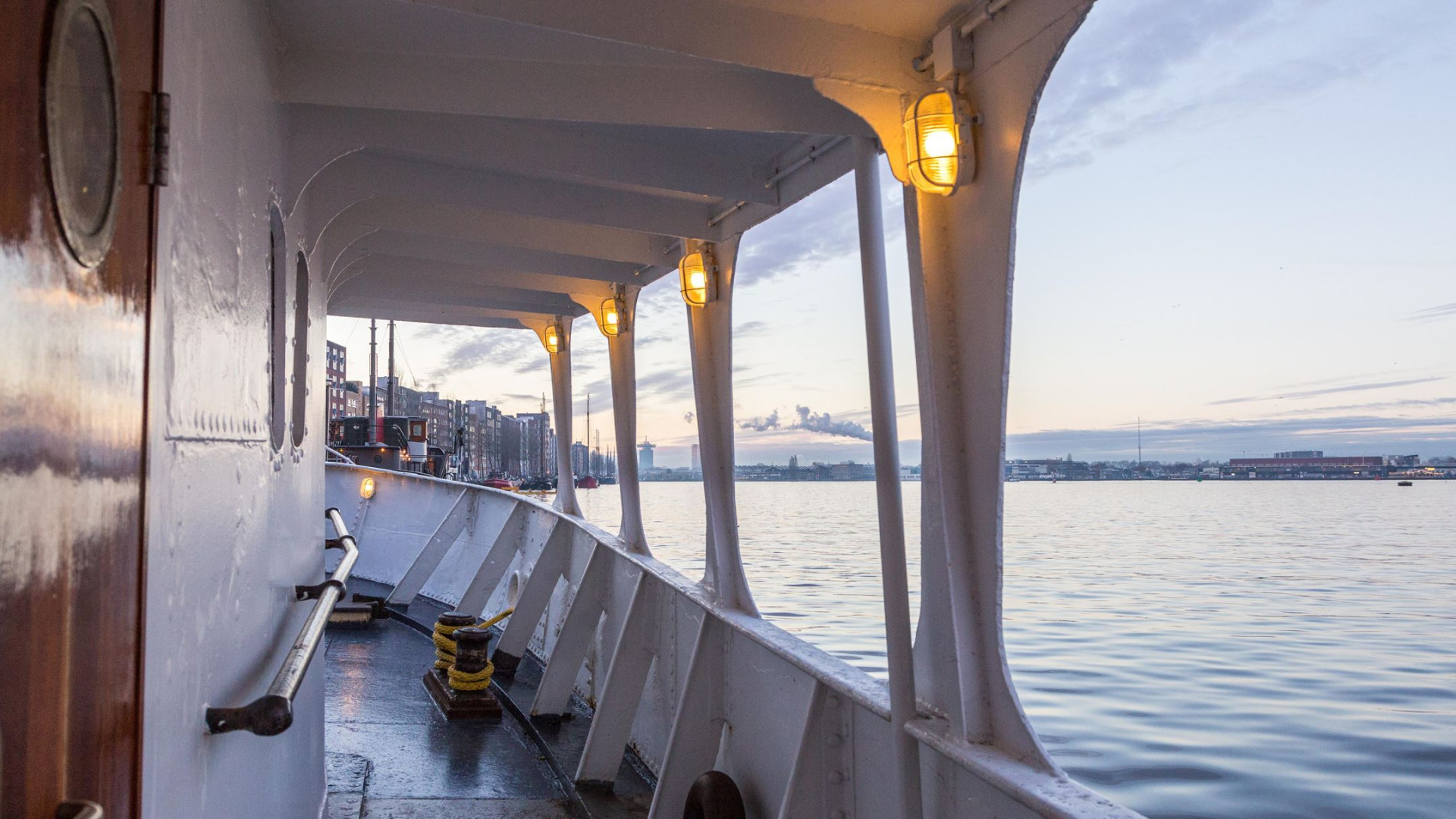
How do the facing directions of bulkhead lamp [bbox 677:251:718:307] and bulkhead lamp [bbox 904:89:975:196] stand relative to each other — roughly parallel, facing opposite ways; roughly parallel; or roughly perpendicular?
roughly parallel

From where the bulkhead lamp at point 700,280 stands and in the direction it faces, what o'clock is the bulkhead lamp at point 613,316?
the bulkhead lamp at point 613,316 is roughly at 4 o'clock from the bulkhead lamp at point 700,280.

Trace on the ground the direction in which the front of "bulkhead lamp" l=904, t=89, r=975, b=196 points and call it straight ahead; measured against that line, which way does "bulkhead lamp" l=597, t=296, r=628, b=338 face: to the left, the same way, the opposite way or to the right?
the same way

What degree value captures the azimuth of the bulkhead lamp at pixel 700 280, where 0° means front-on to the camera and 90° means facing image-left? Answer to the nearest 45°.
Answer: approximately 45°

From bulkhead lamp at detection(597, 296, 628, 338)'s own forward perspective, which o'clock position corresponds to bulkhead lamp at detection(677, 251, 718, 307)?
bulkhead lamp at detection(677, 251, 718, 307) is roughly at 10 o'clock from bulkhead lamp at detection(597, 296, 628, 338).

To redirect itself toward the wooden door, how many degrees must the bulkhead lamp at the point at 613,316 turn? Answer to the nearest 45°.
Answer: approximately 45° to its left

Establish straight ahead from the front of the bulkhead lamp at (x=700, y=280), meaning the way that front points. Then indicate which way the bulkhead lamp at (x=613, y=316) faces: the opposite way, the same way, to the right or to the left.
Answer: the same way

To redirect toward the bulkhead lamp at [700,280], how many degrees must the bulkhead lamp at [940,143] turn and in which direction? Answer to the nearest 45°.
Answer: approximately 90° to its right

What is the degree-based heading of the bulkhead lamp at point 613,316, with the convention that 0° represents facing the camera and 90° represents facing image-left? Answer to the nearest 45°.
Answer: approximately 45°

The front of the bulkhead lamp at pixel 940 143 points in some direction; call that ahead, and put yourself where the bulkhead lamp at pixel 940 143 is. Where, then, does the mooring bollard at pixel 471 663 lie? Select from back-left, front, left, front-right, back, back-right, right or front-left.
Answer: right

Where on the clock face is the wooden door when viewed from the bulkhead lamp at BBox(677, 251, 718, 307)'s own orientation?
The wooden door is roughly at 11 o'clock from the bulkhead lamp.

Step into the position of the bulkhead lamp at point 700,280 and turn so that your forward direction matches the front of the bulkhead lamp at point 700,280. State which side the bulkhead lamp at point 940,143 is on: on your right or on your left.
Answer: on your left

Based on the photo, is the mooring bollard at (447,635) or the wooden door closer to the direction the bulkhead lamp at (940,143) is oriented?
the wooden door

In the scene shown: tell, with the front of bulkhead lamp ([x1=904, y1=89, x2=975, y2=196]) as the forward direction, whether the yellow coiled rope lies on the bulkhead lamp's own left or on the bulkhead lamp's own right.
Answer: on the bulkhead lamp's own right

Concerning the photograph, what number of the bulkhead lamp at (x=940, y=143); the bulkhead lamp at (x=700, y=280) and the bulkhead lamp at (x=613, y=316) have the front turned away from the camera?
0
